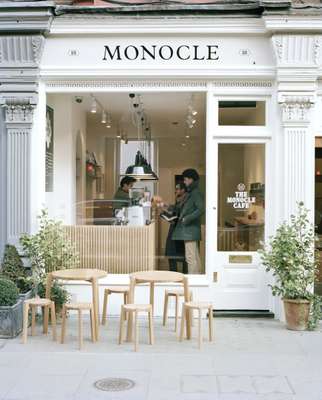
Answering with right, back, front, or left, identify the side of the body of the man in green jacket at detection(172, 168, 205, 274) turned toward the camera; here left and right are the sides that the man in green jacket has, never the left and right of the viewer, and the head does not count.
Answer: left

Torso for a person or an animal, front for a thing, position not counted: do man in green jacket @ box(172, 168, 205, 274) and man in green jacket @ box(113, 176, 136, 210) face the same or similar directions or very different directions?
very different directions
